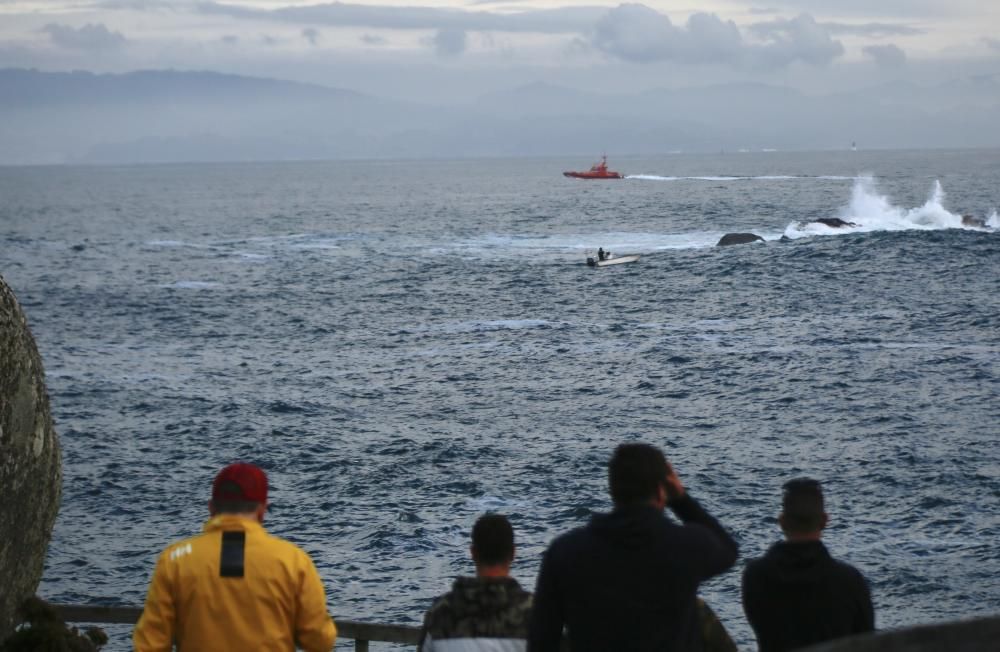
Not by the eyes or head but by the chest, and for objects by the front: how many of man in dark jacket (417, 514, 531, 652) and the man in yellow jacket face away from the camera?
2

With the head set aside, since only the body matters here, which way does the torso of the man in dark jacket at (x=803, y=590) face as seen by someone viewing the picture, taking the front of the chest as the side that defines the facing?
away from the camera

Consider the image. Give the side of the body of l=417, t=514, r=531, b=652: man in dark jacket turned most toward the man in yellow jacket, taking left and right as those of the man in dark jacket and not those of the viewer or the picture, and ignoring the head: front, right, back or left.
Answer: left

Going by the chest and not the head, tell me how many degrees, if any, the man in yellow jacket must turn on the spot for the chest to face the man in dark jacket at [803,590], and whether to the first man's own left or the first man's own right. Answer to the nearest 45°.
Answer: approximately 90° to the first man's own right

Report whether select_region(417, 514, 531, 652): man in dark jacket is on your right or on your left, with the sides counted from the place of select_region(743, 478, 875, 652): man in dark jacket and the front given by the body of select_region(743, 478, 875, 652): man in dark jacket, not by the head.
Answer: on your left

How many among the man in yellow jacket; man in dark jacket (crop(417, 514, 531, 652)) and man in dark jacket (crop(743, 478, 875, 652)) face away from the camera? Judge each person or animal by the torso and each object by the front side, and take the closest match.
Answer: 3

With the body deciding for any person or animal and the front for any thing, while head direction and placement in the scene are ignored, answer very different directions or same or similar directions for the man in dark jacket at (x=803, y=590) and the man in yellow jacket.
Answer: same or similar directions

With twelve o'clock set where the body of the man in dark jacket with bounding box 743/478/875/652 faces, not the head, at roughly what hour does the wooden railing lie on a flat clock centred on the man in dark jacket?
The wooden railing is roughly at 10 o'clock from the man in dark jacket.

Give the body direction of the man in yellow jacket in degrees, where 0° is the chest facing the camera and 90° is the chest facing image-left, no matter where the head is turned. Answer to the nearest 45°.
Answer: approximately 180°

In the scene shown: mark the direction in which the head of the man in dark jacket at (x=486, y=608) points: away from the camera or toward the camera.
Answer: away from the camera

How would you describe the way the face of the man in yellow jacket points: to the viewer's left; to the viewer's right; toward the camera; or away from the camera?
away from the camera

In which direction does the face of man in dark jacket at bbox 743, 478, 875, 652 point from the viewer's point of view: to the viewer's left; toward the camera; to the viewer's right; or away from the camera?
away from the camera

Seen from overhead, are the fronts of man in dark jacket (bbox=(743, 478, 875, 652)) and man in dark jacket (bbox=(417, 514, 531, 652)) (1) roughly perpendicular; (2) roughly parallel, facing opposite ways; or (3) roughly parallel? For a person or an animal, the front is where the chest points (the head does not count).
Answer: roughly parallel

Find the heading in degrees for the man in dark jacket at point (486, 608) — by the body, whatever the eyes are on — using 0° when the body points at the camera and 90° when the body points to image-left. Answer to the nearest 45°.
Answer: approximately 180°
